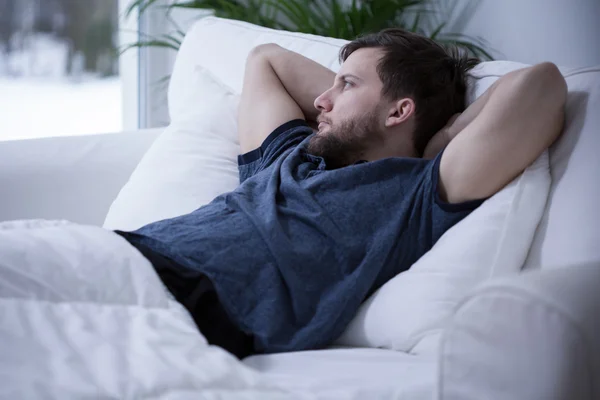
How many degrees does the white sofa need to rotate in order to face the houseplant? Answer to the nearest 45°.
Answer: approximately 135° to its right

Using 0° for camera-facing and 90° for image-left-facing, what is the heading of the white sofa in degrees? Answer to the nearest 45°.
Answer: approximately 45°
